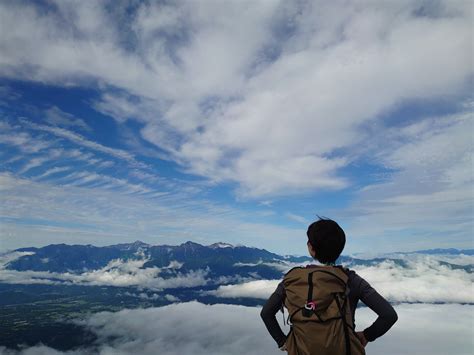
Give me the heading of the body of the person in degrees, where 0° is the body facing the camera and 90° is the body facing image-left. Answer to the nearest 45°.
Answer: approximately 180°

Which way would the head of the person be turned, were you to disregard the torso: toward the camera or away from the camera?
away from the camera
